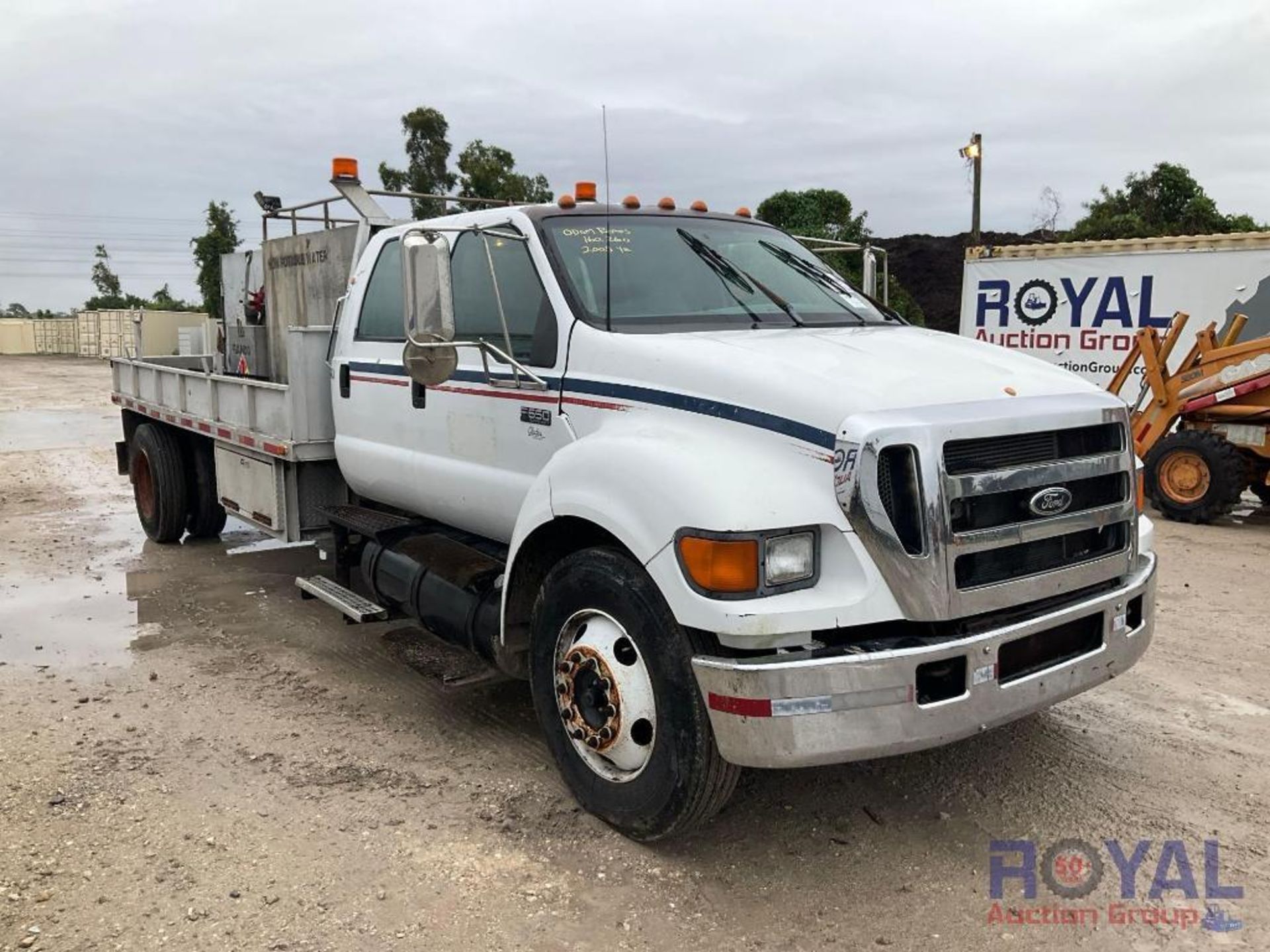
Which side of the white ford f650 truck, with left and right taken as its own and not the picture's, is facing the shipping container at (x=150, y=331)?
back

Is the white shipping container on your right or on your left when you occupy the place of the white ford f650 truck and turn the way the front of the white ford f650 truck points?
on your left

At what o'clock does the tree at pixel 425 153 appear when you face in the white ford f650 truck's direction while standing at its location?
The tree is roughly at 7 o'clock from the white ford f650 truck.

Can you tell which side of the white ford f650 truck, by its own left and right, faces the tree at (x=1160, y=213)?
left

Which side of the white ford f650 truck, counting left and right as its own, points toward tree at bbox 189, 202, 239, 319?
back

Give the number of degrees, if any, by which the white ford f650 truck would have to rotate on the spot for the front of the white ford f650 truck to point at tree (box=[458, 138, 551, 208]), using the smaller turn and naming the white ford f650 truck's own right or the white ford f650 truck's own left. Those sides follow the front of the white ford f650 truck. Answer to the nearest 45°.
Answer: approximately 135° to the white ford f650 truck's own left

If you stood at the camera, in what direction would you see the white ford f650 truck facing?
facing the viewer and to the right of the viewer

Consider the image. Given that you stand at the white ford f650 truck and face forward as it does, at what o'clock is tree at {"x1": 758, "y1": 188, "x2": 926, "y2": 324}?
The tree is roughly at 8 o'clock from the white ford f650 truck.
